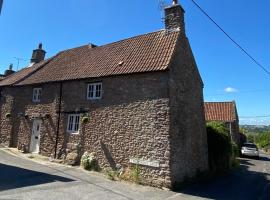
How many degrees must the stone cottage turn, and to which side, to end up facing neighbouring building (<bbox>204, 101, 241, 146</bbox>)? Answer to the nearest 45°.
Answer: approximately 180°

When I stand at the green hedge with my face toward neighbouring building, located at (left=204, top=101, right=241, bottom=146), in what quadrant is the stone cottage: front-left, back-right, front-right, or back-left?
back-left

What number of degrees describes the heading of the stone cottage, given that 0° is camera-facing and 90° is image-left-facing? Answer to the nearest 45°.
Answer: approximately 45°
